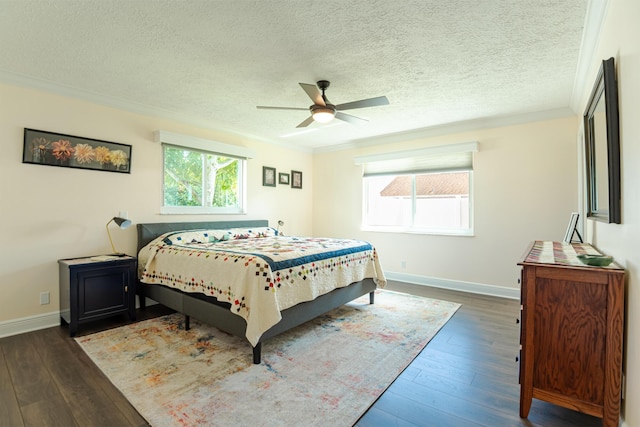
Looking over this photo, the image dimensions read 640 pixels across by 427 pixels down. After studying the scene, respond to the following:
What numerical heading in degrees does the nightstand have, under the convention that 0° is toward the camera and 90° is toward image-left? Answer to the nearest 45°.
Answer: approximately 315°

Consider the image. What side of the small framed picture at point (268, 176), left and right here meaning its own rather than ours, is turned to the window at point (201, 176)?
right

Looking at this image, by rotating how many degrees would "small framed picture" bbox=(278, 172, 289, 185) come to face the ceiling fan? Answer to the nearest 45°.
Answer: approximately 45° to its right

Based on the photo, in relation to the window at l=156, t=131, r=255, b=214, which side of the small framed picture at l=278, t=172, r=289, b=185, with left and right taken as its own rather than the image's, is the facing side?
right

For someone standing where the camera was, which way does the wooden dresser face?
facing to the left of the viewer

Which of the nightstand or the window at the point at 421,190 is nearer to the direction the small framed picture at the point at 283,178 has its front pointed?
the window

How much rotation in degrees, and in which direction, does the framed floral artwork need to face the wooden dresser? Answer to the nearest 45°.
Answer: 0° — it already faces it

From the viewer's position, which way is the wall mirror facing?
facing to the left of the viewer

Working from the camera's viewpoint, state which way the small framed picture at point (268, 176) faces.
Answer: facing the viewer and to the right of the viewer

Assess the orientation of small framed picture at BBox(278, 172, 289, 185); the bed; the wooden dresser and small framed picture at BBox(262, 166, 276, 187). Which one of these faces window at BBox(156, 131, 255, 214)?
the wooden dresser

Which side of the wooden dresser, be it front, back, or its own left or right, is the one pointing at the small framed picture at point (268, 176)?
front
